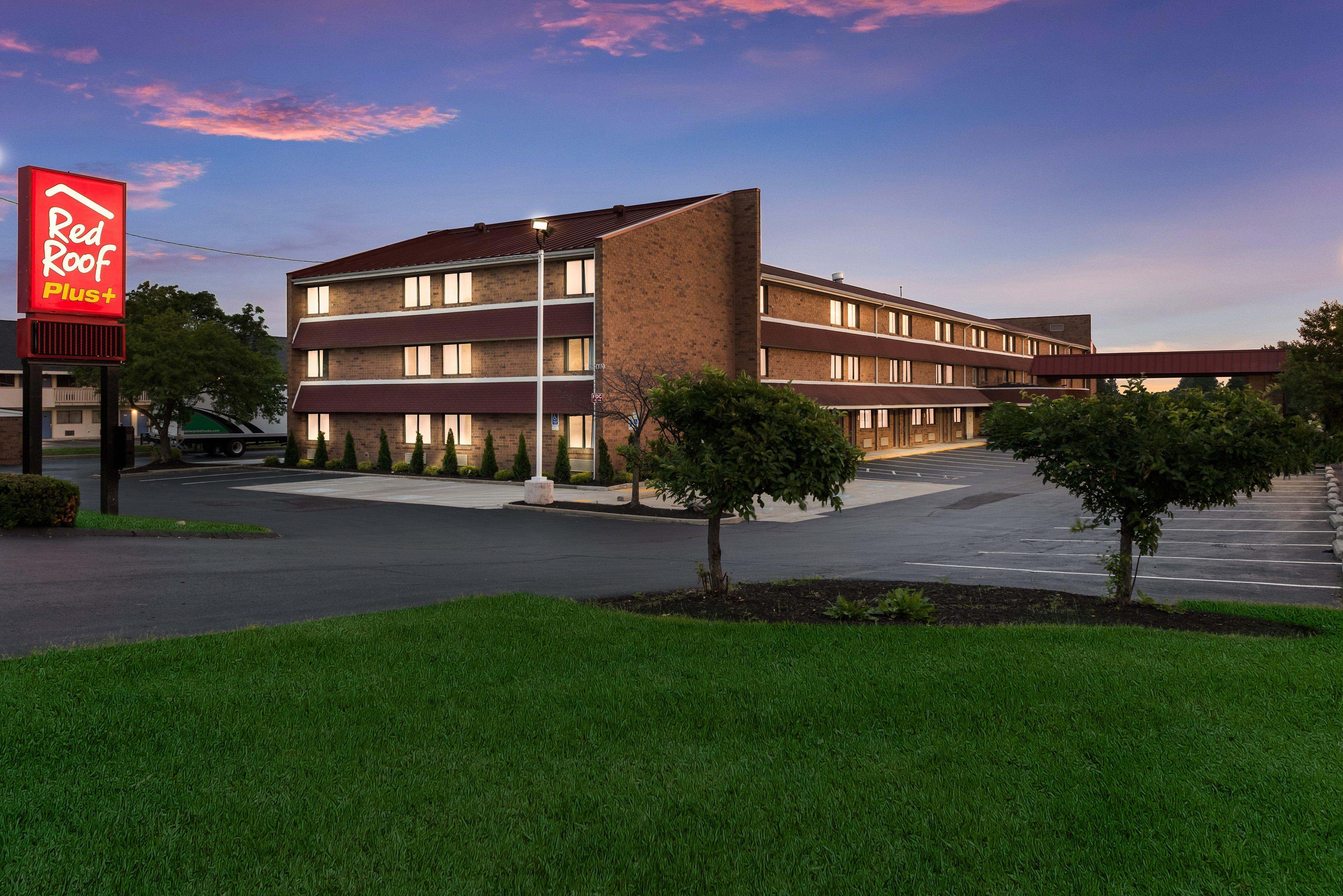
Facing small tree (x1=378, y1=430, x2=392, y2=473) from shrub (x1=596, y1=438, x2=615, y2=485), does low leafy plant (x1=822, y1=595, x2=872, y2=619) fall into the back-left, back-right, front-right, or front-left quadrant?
back-left

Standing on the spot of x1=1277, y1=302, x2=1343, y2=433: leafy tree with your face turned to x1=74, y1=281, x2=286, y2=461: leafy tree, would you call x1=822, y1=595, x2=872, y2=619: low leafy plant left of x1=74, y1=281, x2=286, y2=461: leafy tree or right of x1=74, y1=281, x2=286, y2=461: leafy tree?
left
